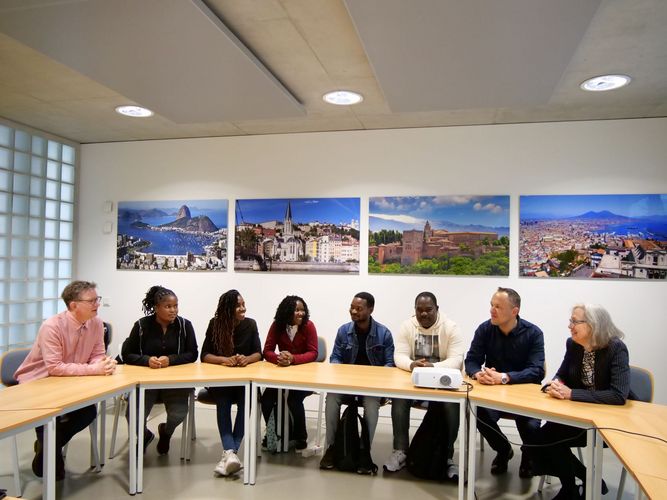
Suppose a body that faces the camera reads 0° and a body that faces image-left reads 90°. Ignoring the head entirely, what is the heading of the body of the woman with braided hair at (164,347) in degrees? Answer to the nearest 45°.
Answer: approximately 0°

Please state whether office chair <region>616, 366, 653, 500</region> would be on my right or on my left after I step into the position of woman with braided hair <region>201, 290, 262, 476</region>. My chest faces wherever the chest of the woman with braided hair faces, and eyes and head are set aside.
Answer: on my left
